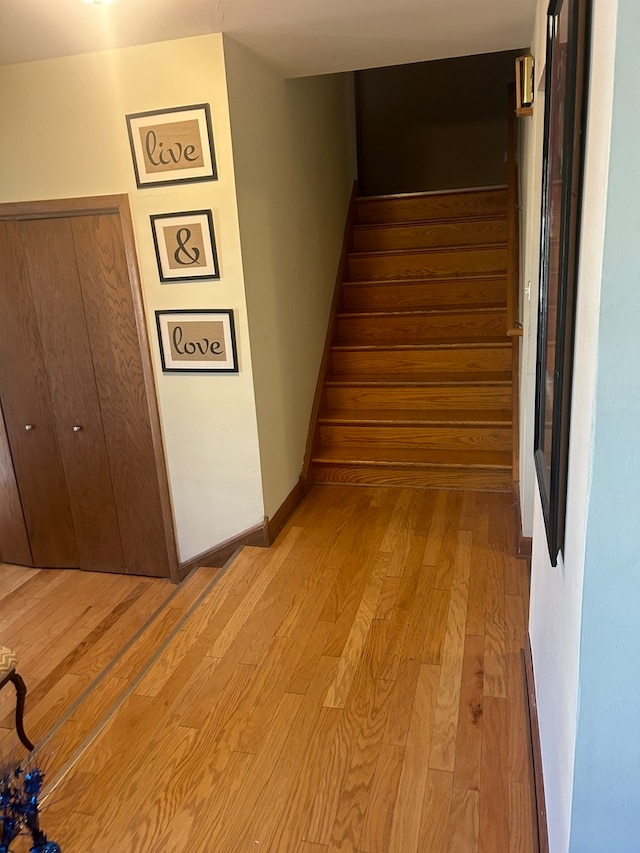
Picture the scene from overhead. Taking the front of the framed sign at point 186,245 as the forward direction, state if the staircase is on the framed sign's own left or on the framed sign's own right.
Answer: on the framed sign's own left

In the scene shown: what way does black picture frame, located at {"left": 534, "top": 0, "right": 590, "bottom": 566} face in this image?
to the viewer's left

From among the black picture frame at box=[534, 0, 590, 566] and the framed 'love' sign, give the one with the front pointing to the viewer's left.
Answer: the black picture frame

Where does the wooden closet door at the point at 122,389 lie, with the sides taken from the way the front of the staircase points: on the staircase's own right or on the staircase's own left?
on the staircase's own right

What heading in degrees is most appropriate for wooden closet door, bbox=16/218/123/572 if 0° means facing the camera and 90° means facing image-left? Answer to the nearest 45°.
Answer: approximately 0°

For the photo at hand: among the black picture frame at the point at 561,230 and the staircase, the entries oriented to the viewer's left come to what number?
1
